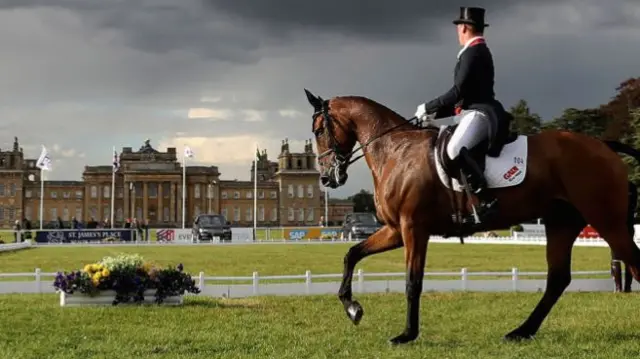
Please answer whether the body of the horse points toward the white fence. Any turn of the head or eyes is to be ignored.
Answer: no

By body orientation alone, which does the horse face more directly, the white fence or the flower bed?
the flower bed

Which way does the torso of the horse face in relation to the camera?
to the viewer's left

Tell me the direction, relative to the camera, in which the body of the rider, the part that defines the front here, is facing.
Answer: to the viewer's left
